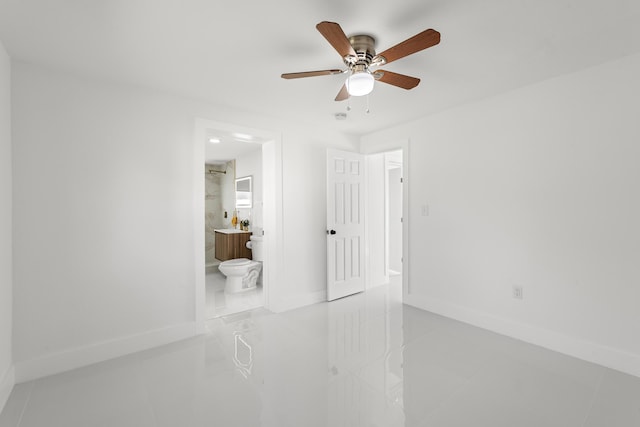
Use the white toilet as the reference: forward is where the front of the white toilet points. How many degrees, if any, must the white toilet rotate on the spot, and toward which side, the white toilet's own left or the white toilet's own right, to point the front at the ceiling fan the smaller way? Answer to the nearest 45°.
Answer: approximately 90° to the white toilet's own left

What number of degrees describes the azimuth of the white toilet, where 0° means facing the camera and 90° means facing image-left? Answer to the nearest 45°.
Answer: approximately 90°

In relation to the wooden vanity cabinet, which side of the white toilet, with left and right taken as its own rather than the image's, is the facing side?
right

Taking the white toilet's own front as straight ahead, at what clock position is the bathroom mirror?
The bathroom mirror is roughly at 3 o'clock from the white toilet.

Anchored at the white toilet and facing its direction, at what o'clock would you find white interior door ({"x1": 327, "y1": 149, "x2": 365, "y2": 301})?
The white interior door is roughly at 7 o'clock from the white toilet.

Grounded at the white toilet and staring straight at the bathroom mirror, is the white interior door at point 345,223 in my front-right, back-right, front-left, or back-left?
back-right

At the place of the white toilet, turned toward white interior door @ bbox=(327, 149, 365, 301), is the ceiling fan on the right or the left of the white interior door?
right
